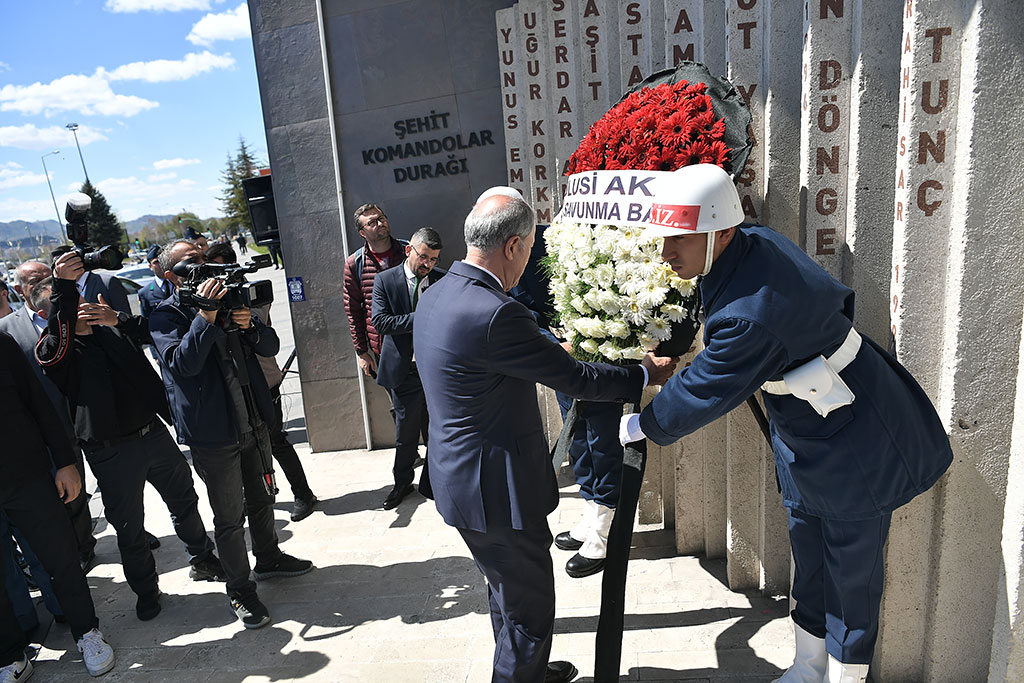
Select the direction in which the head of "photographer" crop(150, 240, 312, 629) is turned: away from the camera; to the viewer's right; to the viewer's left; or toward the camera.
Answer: to the viewer's right

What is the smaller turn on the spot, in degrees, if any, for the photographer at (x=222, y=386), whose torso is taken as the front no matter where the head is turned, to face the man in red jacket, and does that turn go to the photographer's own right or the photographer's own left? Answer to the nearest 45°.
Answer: approximately 90° to the photographer's own left

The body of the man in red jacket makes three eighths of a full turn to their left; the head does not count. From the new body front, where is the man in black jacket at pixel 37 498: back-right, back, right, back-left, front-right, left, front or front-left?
back-left

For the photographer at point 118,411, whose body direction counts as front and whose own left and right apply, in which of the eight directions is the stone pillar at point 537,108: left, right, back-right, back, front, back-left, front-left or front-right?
front-left

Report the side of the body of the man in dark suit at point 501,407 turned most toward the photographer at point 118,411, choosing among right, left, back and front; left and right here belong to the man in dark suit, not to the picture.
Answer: left

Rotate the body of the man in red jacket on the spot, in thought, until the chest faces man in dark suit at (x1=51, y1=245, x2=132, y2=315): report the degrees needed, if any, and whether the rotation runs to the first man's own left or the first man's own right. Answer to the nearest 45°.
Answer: approximately 135° to the first man's own right

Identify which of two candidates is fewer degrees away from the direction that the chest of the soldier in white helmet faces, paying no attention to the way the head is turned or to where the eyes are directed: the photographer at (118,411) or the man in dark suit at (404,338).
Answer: the photographer

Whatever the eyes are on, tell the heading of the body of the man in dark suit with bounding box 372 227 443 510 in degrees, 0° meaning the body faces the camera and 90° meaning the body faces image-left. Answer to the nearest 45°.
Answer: approximately 315°

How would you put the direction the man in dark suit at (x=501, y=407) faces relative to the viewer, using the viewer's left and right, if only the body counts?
facing away from the viewer and to the right of the viewer

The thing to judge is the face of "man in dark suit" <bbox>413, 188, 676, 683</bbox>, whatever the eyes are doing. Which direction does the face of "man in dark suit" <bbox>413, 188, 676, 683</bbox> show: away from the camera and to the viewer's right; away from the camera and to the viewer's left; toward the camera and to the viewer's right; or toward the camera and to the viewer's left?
away from the camera and to the viewer's right

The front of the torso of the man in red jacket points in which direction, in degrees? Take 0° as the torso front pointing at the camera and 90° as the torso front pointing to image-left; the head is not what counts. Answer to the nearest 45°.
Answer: approximately 315°

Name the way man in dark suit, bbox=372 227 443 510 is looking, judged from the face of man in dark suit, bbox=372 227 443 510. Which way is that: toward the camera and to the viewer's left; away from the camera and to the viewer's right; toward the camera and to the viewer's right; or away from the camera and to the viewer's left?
toward the camera and to the viewer's right

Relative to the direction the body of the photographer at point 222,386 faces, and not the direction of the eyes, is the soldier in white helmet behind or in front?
in front

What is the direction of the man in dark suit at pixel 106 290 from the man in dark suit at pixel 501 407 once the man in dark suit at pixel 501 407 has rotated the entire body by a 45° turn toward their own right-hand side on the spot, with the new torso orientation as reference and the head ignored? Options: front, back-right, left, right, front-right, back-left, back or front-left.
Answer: back-left
